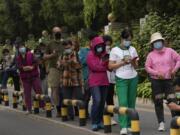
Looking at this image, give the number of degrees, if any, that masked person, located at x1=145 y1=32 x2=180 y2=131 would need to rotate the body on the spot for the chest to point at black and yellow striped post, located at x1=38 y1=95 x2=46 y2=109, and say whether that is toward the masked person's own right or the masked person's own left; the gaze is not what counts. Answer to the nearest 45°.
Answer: approximately 135° to the masked person's own right

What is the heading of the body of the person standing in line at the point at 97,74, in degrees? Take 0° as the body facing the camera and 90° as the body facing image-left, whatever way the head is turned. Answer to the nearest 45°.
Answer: approximately 315°

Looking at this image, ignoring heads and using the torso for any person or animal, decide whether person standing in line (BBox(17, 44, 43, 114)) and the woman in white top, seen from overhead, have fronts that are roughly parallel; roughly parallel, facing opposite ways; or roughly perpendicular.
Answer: roughly parallel

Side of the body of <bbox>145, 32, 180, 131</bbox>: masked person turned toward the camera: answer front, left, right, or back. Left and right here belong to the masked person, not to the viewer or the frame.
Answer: front

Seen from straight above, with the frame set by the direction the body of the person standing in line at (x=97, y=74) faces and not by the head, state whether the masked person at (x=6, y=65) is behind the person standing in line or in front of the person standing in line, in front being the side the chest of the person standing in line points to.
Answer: behind

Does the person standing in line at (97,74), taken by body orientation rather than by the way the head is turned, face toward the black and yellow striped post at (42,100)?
no

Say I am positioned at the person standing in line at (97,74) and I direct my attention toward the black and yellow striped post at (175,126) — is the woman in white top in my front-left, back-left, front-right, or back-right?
front-left

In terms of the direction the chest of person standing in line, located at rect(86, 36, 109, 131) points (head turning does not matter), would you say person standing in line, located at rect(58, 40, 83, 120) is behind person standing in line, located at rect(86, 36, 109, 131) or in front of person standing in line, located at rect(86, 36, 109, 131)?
behind

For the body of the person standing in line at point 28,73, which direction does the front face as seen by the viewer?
toward the camera

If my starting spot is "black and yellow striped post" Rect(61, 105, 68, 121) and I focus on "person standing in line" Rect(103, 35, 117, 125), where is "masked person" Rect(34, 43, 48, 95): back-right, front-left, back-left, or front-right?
back-left
